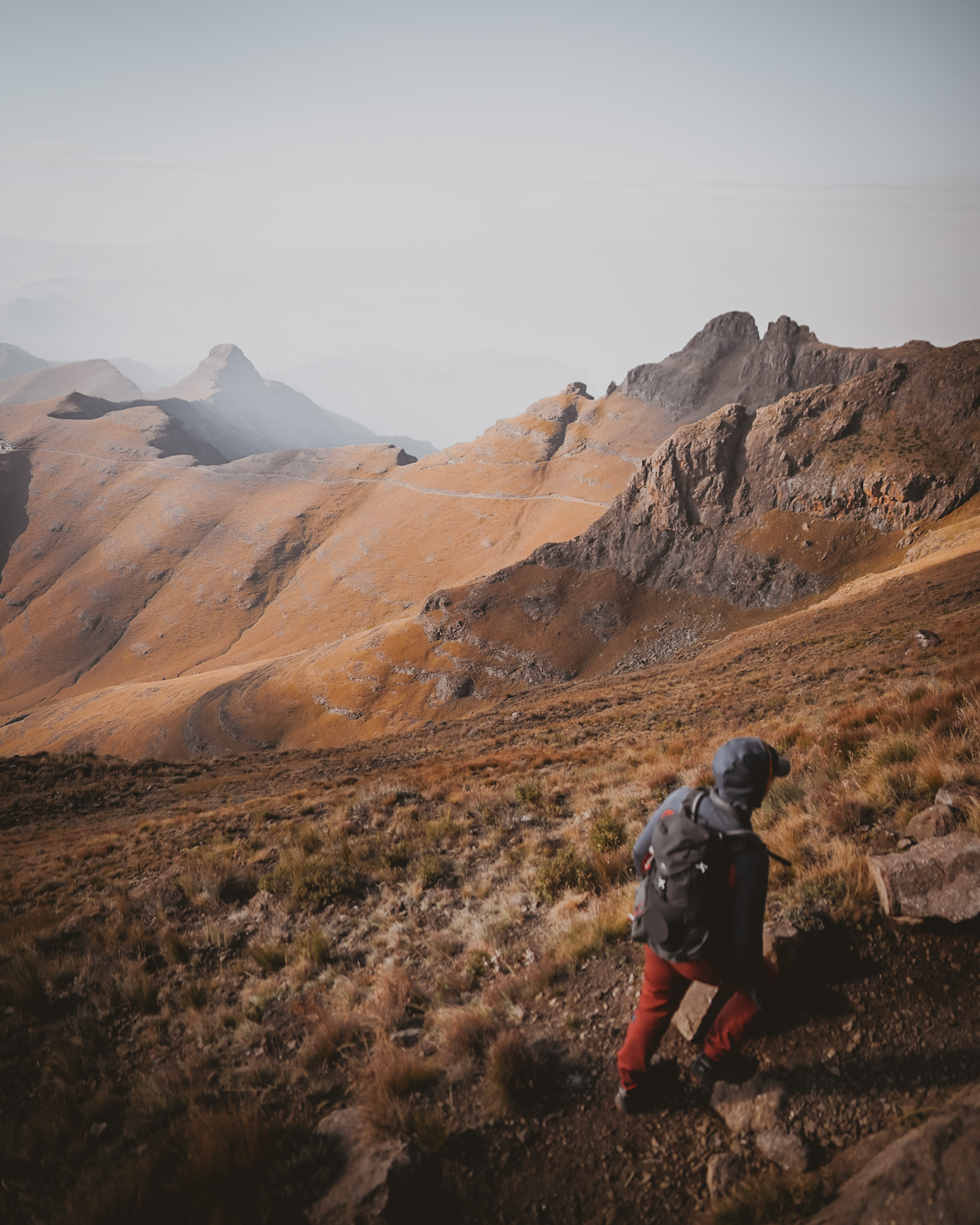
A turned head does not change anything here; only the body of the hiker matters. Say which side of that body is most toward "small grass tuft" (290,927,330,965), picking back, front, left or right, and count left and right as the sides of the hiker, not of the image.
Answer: left

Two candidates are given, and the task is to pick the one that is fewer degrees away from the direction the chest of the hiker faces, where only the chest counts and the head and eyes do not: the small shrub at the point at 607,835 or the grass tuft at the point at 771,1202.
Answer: the small shrub

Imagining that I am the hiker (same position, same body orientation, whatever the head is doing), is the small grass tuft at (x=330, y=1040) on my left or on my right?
on my left

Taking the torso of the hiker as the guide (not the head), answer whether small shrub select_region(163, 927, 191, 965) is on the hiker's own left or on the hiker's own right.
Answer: on the hiker's own left

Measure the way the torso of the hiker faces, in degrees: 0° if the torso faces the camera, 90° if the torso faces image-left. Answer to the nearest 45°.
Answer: approximately 225°
